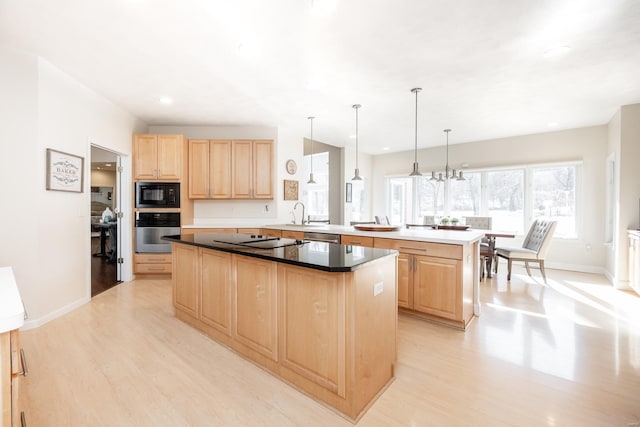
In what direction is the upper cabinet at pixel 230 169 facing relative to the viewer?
toward the camera

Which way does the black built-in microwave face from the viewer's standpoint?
toward the camera

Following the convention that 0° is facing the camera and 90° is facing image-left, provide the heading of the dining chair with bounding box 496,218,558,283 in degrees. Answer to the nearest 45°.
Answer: approximately 45°

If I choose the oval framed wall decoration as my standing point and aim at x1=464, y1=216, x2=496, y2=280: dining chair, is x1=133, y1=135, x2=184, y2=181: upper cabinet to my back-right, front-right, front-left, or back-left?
back-right

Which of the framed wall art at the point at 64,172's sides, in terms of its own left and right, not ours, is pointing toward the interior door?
left

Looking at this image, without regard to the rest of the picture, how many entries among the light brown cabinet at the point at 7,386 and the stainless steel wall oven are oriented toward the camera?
1

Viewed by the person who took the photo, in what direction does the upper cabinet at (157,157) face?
facing the viewer

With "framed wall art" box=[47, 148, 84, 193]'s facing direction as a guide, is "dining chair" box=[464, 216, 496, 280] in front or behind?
in front

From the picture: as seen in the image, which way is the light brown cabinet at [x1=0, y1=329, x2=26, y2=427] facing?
to the viewer's right

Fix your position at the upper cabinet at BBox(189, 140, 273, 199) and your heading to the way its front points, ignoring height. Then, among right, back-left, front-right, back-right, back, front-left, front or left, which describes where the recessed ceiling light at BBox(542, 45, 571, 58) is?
front-left

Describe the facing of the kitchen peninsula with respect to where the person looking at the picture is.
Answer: facing the viewer and to the left of the viewer
